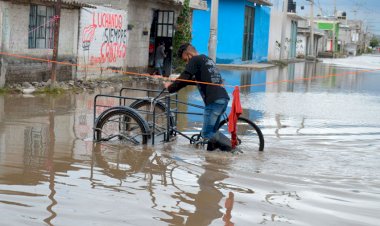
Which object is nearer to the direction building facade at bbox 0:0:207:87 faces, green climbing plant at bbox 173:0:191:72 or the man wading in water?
the man wading in water

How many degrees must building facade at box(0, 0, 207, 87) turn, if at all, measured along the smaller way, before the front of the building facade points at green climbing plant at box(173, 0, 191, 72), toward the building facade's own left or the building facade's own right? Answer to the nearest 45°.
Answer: approximately 90° to the building facade's own left

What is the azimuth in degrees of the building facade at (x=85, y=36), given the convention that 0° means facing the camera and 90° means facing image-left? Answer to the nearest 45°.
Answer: approximately 315°

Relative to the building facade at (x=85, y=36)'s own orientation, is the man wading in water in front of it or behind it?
in front
